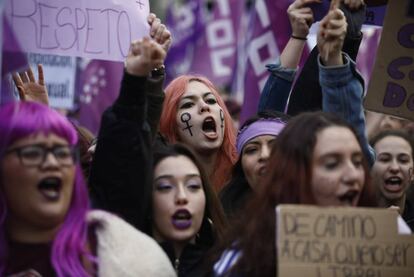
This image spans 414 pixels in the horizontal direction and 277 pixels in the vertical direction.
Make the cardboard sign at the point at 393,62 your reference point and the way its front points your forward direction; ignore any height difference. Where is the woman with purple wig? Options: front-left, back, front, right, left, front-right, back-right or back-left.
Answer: front-right

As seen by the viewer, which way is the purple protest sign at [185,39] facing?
toward the camera

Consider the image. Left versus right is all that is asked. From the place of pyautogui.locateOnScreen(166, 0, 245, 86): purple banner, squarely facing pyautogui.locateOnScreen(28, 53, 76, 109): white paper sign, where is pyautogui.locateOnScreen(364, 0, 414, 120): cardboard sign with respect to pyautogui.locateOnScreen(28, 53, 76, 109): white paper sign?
left

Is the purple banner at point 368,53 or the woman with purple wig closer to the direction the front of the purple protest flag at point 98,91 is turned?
the woman with purple wig

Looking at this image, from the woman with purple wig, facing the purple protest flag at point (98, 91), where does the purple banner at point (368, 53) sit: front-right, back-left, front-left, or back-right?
front-right

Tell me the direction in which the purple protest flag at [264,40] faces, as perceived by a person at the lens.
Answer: facing the viewer

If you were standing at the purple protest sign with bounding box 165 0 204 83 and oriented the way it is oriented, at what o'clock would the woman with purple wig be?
The woman with purple wig is roughly at 12 o'clock from the purple protest sign.

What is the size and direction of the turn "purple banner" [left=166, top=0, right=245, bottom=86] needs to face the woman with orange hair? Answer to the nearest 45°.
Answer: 0° — it already faces them

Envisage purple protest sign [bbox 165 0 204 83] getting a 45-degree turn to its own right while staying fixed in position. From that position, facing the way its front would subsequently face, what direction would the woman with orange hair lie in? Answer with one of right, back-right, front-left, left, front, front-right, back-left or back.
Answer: front-left

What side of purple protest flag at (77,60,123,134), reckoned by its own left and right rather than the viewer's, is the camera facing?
front
